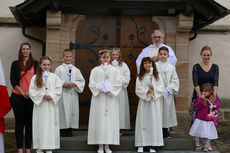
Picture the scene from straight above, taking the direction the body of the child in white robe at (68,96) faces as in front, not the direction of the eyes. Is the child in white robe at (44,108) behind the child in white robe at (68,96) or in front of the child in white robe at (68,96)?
in front

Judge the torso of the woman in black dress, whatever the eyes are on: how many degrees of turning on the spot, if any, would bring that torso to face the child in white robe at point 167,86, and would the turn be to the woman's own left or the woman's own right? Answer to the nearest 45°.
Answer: approximately 90° to the woman's own right

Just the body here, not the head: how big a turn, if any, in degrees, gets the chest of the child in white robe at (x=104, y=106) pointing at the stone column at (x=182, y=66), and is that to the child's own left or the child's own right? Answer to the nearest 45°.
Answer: approximately 135° to the child's own left

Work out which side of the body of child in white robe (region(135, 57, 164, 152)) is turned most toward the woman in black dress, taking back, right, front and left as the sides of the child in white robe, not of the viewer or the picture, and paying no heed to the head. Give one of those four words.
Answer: left

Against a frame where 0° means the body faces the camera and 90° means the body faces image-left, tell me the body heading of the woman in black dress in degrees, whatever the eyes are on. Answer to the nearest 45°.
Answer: approximately 0°

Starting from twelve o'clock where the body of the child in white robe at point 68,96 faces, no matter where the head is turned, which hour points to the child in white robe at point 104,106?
the child in white robe at point 104,106 is roughly at 11 o'clock from the child in white robe at point 68,96.

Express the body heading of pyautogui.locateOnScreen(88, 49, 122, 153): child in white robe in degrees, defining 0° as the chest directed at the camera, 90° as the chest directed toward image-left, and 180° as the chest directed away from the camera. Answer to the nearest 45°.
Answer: approximately 0°

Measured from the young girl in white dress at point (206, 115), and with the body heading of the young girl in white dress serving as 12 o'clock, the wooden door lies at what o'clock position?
The wooden door is roughly at 4 o'clock from the young girl in white dress.
